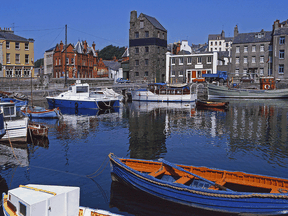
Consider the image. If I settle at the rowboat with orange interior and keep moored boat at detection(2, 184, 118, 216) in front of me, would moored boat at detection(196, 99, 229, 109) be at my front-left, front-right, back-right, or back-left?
back-right

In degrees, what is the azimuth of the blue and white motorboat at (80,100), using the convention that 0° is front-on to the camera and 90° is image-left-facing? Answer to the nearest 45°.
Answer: approximately 90°

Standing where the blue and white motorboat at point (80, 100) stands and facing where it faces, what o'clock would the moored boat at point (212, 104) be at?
The moored boat is roughly at 6 o'clock from the blue and white motorboat.

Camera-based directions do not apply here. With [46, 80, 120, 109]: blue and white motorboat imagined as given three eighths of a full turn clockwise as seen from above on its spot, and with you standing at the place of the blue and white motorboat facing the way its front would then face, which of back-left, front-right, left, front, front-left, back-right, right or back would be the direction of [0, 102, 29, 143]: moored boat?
back-right

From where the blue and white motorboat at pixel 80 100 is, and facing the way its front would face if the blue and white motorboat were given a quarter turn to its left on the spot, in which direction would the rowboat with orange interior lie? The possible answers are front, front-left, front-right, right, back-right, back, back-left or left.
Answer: front

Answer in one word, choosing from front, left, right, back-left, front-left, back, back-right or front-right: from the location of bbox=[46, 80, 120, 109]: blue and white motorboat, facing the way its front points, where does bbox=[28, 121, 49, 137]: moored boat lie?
left
